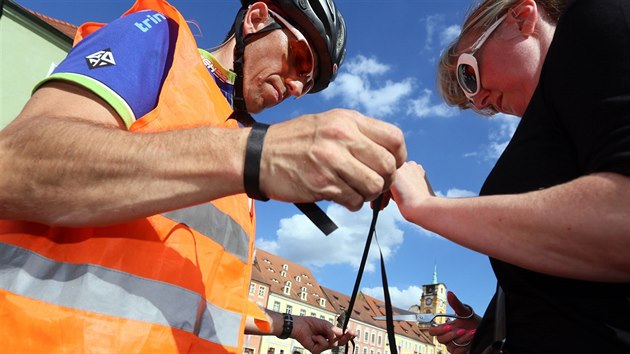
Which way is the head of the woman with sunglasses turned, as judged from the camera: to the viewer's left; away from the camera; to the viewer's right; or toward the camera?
to the viewer's left

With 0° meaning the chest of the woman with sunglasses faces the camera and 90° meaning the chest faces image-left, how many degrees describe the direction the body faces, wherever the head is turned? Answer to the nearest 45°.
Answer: approximately 90°
